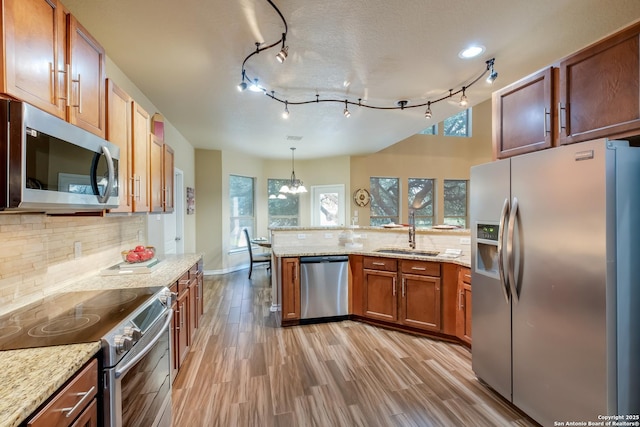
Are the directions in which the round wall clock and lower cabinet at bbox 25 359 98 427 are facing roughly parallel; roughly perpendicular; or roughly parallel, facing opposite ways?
roughly perpendicular

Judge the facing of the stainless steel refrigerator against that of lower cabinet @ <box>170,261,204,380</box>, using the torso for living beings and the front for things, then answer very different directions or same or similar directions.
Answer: very different directions

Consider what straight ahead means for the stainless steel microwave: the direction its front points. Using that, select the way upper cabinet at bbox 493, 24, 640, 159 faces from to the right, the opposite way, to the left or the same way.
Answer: the opposite way

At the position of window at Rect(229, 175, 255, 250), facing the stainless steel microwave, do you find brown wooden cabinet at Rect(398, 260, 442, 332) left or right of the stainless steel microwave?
left

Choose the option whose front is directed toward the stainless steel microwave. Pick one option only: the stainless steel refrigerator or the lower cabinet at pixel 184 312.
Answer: the stainless steel refrigerator

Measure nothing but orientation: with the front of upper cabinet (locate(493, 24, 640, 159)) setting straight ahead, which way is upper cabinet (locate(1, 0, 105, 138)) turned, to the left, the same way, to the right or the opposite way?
the opposite way

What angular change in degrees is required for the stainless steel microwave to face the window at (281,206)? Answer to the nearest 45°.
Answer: approximately 90° to its left

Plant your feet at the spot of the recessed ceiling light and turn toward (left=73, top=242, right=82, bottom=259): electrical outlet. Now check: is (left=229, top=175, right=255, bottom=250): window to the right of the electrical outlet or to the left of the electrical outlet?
right

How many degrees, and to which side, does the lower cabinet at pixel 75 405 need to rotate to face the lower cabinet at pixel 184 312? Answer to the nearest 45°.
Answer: approximately 90° to its left

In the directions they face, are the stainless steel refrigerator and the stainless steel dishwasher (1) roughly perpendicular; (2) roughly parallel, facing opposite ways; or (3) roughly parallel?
roughly perpendicular

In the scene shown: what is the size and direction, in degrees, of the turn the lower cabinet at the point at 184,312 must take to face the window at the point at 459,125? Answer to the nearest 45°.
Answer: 0° — it already faces it

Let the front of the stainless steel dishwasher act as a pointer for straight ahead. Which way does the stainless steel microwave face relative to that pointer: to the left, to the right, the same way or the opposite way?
to the left

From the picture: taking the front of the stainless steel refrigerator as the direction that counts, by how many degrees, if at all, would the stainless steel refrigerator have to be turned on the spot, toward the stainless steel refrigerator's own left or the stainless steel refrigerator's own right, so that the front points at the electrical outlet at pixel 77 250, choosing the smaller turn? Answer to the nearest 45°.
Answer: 0° — it already faces it

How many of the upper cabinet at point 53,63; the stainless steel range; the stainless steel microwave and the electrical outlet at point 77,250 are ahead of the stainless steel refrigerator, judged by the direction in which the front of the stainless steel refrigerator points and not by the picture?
4
